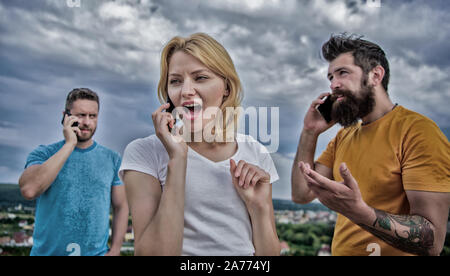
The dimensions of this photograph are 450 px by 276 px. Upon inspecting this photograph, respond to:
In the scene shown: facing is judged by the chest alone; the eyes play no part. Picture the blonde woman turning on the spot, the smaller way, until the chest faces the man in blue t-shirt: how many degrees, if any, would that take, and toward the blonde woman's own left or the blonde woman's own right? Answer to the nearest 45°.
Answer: approximately 135° to the blonde woman's own right

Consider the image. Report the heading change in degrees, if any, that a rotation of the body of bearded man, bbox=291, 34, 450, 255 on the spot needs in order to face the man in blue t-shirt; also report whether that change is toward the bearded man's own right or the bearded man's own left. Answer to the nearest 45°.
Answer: approximately 45° to the bearded man's own right

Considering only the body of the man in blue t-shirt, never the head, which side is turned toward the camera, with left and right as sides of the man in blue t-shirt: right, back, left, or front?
front

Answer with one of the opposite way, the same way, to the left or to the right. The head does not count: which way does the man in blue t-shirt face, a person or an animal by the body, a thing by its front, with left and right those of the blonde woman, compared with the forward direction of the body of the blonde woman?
the same way

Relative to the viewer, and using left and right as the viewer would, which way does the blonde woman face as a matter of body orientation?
facing the viewer

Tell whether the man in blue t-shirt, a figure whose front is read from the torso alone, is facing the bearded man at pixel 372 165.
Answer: no

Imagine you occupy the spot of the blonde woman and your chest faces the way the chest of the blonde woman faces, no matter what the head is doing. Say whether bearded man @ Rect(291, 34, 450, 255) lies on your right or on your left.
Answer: on your left

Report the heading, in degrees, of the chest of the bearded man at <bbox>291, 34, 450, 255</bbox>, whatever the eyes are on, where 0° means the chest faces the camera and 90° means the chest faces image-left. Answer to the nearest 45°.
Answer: approximately 45°

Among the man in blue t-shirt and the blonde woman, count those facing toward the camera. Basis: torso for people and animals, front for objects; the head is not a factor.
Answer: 2

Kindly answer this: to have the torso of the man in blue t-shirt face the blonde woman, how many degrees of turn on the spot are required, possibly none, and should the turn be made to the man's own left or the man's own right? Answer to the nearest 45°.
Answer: approximately 45° to the man's own left

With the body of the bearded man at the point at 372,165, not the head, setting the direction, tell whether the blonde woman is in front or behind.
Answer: in front
